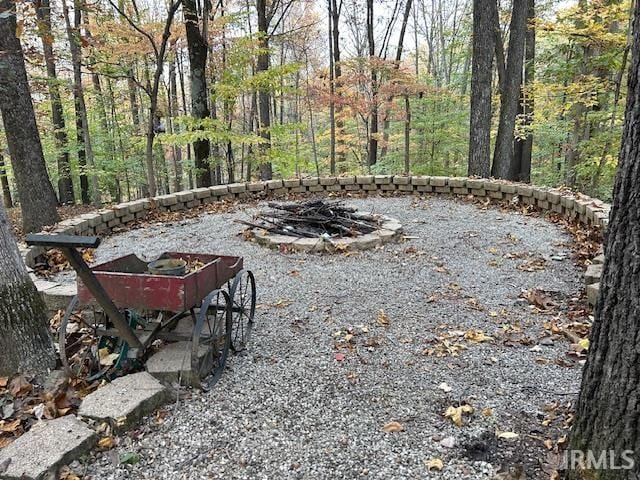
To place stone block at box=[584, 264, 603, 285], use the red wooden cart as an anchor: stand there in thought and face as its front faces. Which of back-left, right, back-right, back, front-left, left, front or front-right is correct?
back-left

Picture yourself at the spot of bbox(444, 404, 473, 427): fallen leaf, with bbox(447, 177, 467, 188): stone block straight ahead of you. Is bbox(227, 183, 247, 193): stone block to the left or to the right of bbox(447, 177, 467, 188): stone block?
left

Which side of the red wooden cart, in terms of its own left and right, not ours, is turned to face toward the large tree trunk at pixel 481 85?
back

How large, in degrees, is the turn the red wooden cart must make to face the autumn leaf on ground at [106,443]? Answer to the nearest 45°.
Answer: approximately 45° to its left

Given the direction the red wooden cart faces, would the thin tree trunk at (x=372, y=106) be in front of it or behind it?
behind

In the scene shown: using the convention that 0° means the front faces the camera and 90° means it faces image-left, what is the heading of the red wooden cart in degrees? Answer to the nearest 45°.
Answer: approximately 45°

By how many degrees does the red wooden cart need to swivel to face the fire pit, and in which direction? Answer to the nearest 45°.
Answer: approximately 180°
